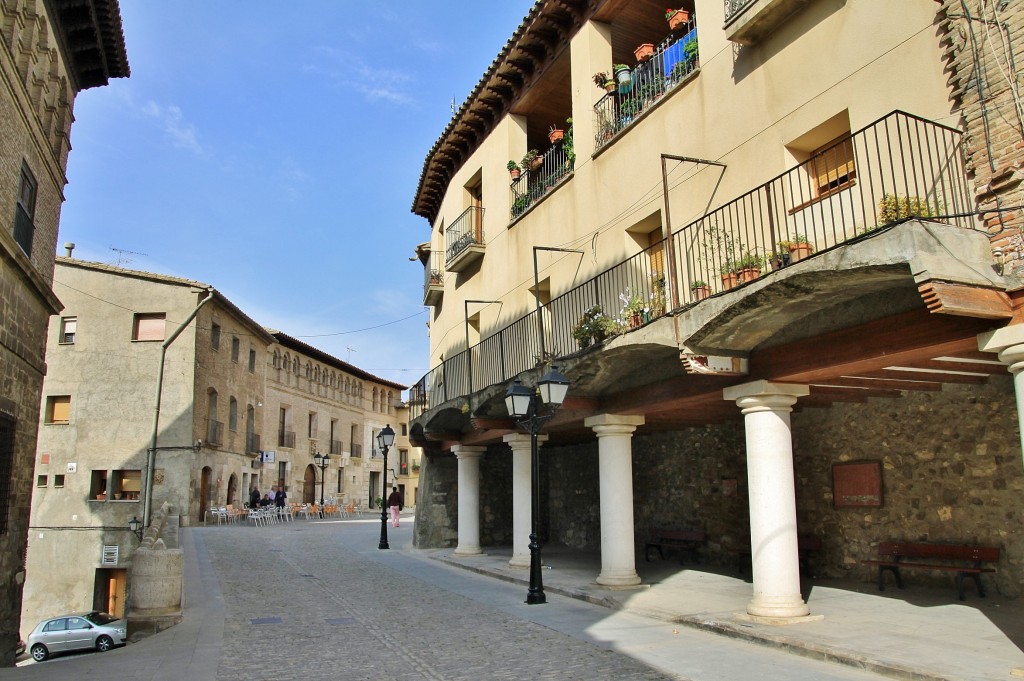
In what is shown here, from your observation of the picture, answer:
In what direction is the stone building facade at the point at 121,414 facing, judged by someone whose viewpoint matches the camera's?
facing the viewer and to the right of the viewer

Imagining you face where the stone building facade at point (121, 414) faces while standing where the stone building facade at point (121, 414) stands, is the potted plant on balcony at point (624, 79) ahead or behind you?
ahead

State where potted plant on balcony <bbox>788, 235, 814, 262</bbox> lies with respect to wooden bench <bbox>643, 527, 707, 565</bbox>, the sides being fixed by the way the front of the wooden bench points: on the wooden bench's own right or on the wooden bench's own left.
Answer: on the wooden bench's own left

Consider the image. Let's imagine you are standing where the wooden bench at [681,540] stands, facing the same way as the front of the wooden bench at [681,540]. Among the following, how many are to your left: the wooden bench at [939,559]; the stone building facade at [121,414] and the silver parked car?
1

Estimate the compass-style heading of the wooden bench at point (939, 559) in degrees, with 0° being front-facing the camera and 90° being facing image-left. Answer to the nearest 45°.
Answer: approximately 45°
